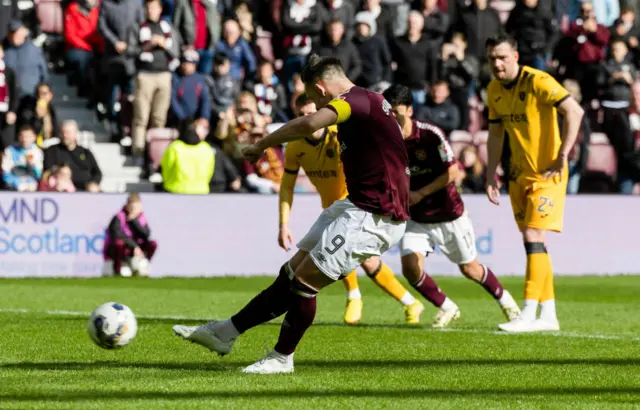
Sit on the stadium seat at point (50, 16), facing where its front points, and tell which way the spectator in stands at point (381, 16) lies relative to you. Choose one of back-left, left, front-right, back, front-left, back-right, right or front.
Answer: left

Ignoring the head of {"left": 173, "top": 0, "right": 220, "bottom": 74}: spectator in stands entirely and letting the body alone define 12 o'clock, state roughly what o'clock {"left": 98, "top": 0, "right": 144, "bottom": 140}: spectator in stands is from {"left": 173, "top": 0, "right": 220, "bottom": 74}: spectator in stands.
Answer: {"left": 98, "top": 0, "right": 144, "bottom": 140}: spectator in stands is roughly at 2 o'clock from {"left": 173, "top": 0, "right": 220, "bottom": 74}: spectator in stands.

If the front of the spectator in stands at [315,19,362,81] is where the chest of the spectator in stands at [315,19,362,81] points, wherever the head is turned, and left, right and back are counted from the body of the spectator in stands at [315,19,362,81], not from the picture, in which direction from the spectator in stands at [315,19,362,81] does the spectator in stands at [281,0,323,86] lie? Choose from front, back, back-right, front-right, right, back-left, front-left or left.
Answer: back-right

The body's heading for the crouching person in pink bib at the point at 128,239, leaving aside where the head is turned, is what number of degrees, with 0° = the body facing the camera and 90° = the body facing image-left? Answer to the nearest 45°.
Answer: approximately 0°

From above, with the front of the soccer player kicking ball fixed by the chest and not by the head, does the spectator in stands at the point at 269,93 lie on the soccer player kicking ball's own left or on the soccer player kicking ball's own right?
on the soccer player kicking ball's own right

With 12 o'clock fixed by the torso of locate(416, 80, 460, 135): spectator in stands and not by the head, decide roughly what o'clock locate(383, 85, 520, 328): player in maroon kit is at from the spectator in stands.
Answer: The player in maroon kit is roughly at 12 o'clock from the spectator in stands.

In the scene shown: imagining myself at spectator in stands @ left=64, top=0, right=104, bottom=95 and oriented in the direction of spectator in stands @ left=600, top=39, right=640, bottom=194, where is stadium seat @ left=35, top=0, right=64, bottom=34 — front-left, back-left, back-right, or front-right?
back-left

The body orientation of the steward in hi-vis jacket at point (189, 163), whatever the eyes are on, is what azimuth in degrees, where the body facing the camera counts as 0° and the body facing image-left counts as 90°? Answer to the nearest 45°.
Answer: approximately 180°

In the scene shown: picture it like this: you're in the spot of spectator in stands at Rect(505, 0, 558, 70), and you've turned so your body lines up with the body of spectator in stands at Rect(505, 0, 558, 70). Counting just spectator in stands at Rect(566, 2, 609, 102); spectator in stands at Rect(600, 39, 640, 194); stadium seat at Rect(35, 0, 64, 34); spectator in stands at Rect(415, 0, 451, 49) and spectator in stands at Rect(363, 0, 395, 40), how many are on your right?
3

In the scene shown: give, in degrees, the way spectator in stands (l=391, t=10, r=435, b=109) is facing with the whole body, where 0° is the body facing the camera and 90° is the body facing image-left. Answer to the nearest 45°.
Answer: approximately 45°

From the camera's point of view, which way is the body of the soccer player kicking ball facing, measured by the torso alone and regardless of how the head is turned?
to the viewer's left

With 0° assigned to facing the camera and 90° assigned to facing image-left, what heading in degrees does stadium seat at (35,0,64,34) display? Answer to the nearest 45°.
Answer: approximately 0°

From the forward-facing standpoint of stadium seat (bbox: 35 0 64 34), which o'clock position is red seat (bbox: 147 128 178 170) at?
The red seat is roughly at 11 o'clock from the stadium seat.
